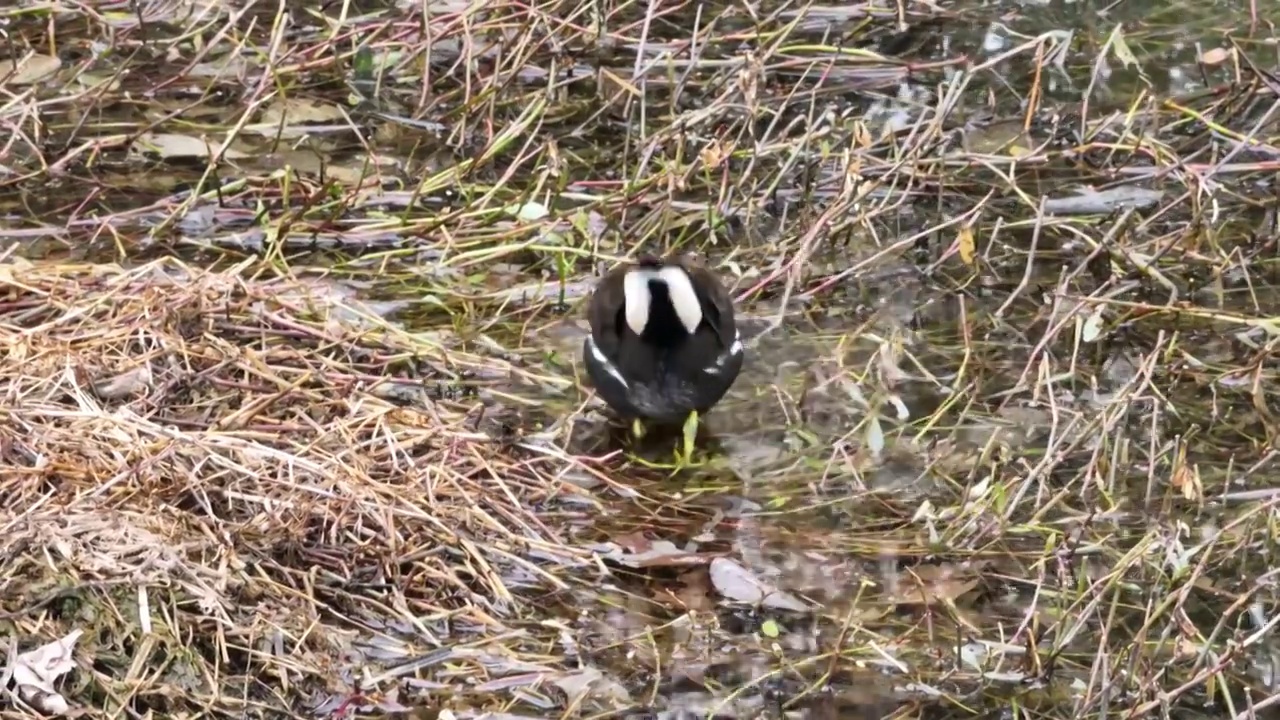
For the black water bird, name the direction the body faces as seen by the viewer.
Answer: away from the camera

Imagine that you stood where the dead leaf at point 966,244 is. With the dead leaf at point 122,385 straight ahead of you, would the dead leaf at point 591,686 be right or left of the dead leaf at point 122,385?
left

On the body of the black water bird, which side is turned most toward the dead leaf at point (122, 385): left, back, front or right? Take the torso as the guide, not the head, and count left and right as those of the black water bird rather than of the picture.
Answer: left

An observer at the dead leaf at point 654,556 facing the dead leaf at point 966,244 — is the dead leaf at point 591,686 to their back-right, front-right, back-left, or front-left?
back-right

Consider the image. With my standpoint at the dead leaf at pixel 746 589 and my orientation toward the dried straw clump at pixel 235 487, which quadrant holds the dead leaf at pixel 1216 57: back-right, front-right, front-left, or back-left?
back-right

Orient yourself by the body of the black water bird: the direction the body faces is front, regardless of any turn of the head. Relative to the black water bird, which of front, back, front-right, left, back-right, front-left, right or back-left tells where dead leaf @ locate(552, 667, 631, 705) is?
back

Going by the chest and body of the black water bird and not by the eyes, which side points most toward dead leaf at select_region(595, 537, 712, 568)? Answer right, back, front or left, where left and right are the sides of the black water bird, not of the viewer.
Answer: back

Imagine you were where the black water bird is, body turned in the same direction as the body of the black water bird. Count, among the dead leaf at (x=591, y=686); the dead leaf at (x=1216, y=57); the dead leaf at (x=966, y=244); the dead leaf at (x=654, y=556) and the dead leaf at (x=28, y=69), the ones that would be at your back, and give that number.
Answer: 2

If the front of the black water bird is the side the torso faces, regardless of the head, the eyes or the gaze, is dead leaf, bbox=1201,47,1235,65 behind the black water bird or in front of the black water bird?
in front

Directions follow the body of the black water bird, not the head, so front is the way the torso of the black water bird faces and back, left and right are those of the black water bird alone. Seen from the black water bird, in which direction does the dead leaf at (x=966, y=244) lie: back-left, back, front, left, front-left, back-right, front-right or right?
front-right

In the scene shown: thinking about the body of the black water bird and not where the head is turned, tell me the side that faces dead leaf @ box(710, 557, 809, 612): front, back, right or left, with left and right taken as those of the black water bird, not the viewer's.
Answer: back

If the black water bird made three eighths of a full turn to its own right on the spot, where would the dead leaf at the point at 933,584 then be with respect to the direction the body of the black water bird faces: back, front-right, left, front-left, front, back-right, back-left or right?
front

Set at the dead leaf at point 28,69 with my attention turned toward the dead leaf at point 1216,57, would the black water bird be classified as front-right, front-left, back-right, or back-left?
front-right

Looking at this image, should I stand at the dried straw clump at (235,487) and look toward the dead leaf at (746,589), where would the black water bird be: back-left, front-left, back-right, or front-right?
front-left
